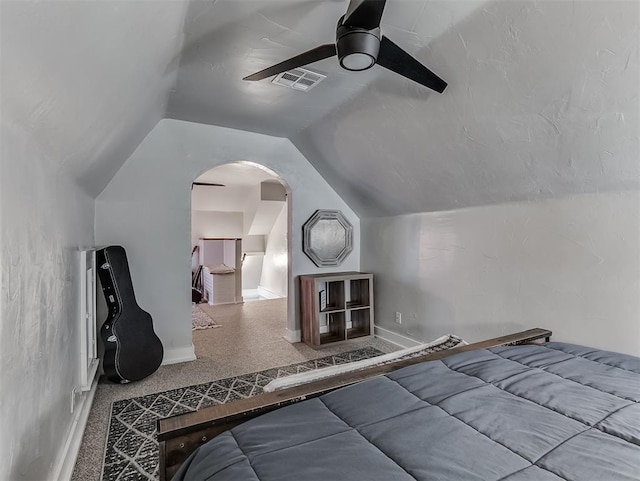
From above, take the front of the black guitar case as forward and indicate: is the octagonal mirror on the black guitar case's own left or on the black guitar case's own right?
on the black guitar case's own left

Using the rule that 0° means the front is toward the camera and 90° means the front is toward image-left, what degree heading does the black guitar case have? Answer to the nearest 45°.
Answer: approximately 315°

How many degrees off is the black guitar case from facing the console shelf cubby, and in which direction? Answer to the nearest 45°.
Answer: approximately 45° to its left

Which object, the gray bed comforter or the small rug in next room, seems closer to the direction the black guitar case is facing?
the gray bed comforter

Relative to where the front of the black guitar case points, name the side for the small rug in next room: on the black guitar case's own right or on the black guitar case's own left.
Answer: on the black guitar case's own left

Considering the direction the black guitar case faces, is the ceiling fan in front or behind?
in front

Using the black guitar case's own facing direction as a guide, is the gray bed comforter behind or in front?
in front
